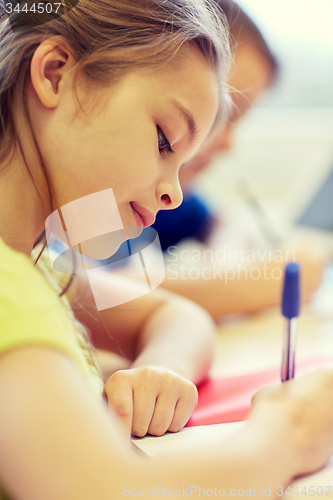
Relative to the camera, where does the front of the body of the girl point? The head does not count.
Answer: to the viewer's right
